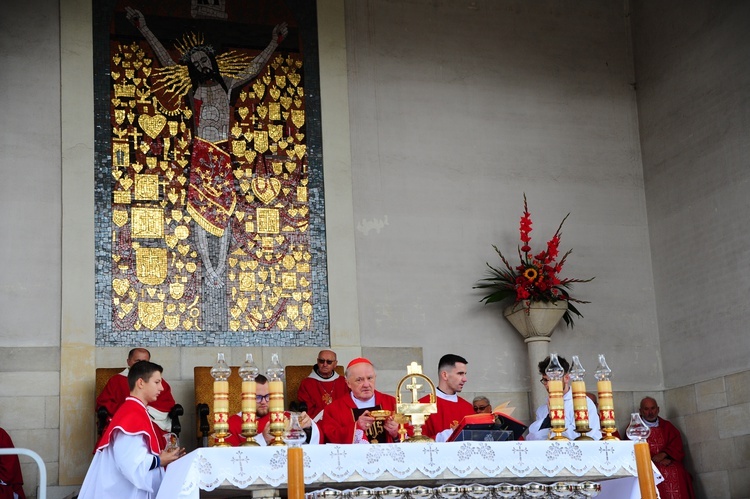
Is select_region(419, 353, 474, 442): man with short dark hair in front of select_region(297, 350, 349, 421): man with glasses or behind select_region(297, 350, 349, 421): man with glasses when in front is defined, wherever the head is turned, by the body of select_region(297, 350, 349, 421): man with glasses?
in front

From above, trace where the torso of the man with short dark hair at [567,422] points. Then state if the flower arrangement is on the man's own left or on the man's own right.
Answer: on the man's own right

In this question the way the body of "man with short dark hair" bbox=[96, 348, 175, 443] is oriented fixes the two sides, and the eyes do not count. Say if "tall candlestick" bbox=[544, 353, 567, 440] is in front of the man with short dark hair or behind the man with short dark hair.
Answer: in front

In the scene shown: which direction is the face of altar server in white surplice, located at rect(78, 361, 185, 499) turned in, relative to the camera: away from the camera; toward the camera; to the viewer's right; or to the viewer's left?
to the viewer's right

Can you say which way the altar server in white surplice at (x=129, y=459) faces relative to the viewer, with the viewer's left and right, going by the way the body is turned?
facing to the right of the viewer

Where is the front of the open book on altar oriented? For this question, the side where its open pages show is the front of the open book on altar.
away from the camera

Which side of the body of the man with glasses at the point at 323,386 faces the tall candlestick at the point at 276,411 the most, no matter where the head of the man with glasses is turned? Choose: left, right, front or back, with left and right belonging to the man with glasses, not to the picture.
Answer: front

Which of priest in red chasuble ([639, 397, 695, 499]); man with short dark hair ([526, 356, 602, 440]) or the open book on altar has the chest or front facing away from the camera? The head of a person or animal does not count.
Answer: the open book on altar

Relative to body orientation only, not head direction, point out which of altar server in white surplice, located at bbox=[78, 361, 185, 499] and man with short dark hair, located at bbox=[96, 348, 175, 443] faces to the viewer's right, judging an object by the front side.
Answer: the altar server in white surplice

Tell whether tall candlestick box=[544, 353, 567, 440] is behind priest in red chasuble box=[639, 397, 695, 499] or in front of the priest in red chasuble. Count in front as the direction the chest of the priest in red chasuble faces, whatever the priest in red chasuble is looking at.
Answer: in front

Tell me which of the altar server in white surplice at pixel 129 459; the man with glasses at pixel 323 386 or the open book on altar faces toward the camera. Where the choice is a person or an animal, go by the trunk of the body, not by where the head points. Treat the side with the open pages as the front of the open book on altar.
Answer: the man with glasses

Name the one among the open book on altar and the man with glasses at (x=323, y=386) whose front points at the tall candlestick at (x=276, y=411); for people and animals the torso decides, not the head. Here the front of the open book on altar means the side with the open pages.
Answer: the man with glasses

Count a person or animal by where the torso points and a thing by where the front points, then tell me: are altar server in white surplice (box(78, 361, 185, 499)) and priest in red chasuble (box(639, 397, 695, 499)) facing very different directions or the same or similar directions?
very different directions
